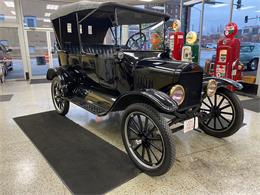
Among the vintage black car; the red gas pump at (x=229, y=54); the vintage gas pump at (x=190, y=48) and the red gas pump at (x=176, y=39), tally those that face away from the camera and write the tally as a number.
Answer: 0

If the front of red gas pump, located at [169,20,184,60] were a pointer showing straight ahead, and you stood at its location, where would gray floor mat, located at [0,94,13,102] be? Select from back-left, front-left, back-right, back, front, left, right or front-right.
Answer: front

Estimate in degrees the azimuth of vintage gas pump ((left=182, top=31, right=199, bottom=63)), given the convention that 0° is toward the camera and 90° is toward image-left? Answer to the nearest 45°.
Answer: approximately 45°

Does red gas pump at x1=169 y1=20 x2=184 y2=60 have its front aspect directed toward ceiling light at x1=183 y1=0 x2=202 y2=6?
no

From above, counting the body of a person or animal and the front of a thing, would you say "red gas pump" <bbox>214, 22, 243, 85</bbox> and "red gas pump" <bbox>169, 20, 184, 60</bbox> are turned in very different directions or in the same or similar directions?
same or similar directions

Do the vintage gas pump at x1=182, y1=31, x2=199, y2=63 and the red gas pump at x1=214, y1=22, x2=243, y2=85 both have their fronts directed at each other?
no

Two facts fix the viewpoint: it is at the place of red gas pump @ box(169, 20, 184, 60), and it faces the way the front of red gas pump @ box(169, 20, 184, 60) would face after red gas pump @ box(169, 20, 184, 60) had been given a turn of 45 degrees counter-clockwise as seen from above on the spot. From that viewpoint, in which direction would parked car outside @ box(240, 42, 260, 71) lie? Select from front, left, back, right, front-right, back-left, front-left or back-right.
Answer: back-left

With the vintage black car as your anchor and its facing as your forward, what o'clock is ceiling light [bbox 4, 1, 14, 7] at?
The ceiling light is roughly at 6 o'clock from the vintage black car.

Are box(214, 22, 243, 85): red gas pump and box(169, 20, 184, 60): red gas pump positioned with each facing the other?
no

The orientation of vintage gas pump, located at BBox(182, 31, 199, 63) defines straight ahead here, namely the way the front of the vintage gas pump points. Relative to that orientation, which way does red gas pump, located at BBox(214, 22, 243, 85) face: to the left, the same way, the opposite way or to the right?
the same way

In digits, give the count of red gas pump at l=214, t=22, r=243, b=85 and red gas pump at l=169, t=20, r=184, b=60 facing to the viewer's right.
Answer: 0

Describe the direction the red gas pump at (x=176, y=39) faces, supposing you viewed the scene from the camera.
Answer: facing the viewer and to the left of the viewer

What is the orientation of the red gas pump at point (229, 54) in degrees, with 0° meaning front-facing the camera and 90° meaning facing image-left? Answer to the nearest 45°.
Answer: approximately 45°

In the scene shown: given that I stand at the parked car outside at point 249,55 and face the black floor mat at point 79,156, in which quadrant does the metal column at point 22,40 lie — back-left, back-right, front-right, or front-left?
front-right

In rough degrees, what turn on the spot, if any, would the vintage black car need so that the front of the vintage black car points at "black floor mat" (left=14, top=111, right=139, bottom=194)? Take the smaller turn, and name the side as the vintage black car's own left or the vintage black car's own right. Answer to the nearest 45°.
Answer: approximately 90° to the vintage black car's own right

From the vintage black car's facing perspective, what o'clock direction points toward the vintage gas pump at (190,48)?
The vintage gas pump is roughly at 8 o'clock from the vintage black car.

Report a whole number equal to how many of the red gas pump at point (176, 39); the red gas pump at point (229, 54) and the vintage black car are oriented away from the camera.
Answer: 0

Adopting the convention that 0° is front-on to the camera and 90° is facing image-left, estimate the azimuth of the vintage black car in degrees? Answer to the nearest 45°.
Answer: approximately 315°

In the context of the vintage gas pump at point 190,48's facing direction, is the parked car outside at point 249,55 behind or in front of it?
behind

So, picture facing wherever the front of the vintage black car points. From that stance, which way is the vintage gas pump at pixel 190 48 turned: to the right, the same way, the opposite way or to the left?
to the right
